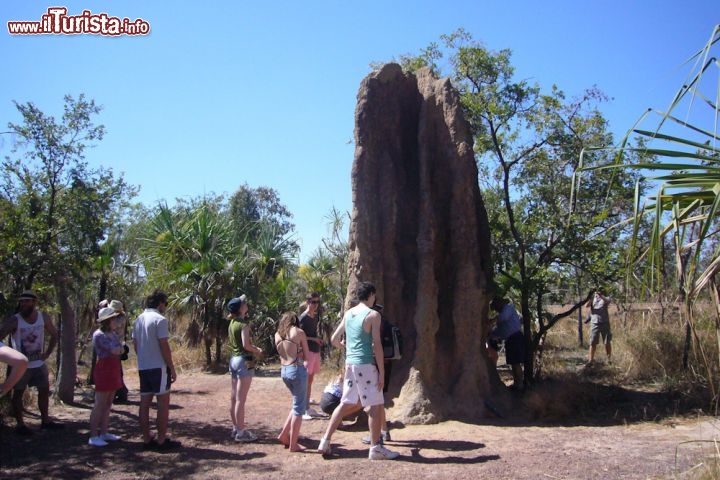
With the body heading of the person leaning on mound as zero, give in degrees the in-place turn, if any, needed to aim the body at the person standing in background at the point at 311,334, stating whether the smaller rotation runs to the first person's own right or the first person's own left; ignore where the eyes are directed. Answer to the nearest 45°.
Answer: approximately 45° to the first person's own left

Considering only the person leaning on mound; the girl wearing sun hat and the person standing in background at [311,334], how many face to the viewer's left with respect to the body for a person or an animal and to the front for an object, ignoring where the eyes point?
1

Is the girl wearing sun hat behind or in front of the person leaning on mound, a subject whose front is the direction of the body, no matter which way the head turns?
in front

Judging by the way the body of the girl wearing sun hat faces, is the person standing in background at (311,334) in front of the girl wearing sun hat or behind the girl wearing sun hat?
in front

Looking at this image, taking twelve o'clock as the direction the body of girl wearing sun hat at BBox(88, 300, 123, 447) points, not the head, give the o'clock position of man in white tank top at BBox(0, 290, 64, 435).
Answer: The man in white tank top is roughly at 7 o'clock from the girl wearing sun hat.

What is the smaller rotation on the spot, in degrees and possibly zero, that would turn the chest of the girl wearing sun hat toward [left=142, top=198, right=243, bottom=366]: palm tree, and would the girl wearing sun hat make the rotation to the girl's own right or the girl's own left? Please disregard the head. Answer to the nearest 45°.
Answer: approximately 90° to the girl's own left

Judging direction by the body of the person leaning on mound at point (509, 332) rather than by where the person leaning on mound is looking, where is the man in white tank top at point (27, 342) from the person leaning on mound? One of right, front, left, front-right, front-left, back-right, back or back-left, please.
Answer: front-left

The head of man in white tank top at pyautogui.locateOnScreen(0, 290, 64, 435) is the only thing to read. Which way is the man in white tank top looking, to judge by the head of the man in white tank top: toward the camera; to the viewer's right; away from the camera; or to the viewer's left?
toward the camera

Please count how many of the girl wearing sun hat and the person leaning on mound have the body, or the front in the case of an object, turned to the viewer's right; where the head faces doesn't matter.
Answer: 1

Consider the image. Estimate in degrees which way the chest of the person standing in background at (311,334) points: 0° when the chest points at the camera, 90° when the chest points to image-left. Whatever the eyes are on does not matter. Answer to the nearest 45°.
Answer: approximately 315°

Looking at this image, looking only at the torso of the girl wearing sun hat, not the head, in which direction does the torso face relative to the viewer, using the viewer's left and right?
facing to the right of the viewer

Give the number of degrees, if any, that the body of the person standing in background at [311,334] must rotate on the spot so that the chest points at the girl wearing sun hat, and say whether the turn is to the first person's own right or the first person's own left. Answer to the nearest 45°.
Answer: approximately 90° to the first person's own right

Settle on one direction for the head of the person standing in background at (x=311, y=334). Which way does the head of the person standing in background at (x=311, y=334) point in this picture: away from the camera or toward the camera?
toward the camera

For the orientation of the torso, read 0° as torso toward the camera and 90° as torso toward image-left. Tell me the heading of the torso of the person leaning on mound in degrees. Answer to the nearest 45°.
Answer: approximately 90°
